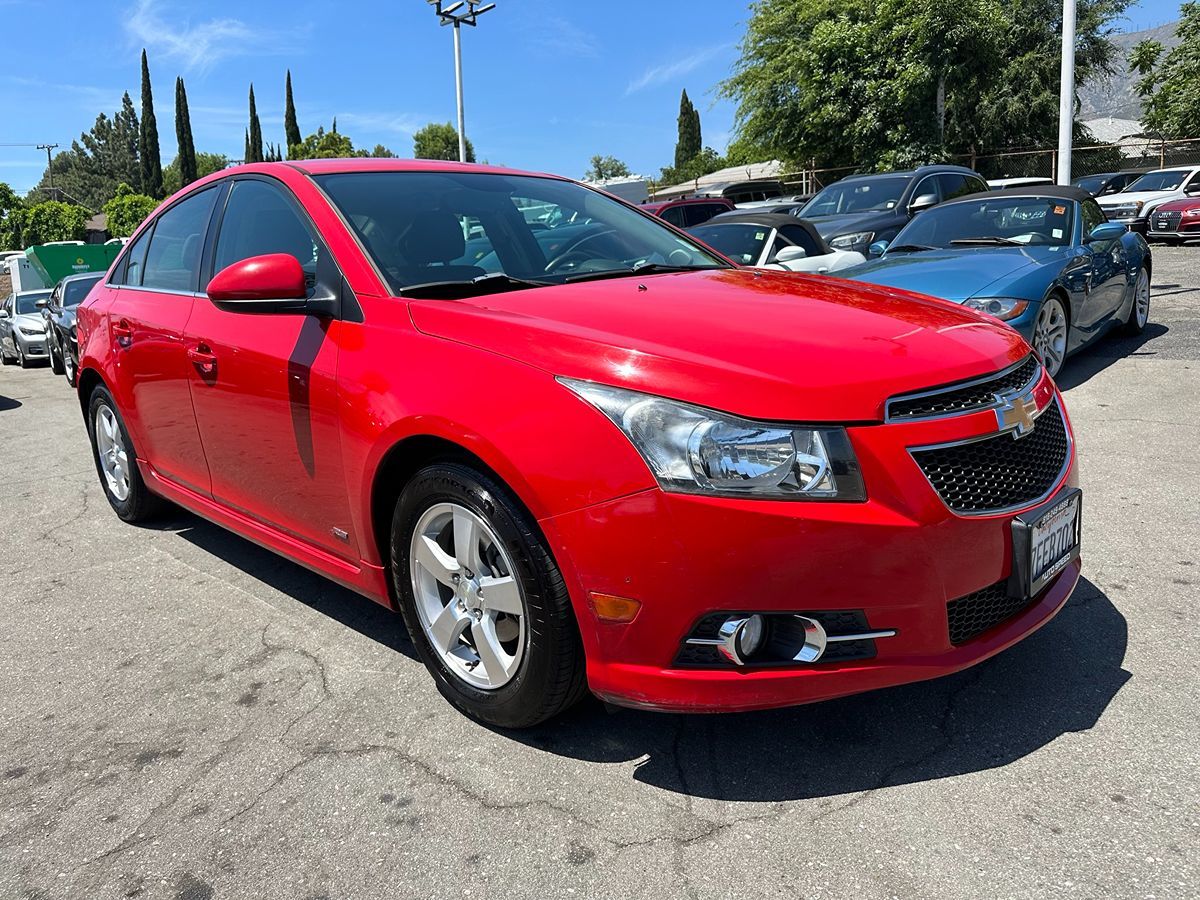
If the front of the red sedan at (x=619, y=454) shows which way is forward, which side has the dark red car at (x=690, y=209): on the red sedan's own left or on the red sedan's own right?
on the red sedan's own left

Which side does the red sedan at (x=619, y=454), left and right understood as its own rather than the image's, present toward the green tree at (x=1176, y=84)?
left

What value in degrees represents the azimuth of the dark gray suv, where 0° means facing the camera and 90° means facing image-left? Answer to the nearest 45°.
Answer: approximately 45°

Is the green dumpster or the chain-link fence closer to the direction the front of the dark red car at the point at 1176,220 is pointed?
the green dumpster

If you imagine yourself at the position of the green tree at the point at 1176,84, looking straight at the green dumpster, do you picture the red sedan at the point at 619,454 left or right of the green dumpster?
left

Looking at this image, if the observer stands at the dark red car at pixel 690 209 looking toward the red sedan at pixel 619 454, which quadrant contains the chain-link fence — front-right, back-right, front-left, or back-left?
back-left

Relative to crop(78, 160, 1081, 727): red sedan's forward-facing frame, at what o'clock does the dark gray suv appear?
The dark gray suv is roughly at 8 o'clock from the red sedan.

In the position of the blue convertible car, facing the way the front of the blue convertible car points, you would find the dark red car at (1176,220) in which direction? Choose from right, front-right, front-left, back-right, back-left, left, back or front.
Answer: back-right

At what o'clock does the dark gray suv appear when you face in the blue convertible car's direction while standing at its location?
The dark gray suv is roughly at 4 o'clock from the blue convertible car.

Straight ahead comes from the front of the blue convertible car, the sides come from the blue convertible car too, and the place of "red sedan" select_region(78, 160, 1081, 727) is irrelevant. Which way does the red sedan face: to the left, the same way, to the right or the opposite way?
to the left

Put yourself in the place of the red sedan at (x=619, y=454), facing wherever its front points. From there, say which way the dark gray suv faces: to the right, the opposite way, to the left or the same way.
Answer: to the right

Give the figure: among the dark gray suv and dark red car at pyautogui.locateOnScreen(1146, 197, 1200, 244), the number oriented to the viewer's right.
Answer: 0

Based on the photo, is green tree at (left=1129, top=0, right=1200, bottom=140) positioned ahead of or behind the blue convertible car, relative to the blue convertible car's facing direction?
behind
